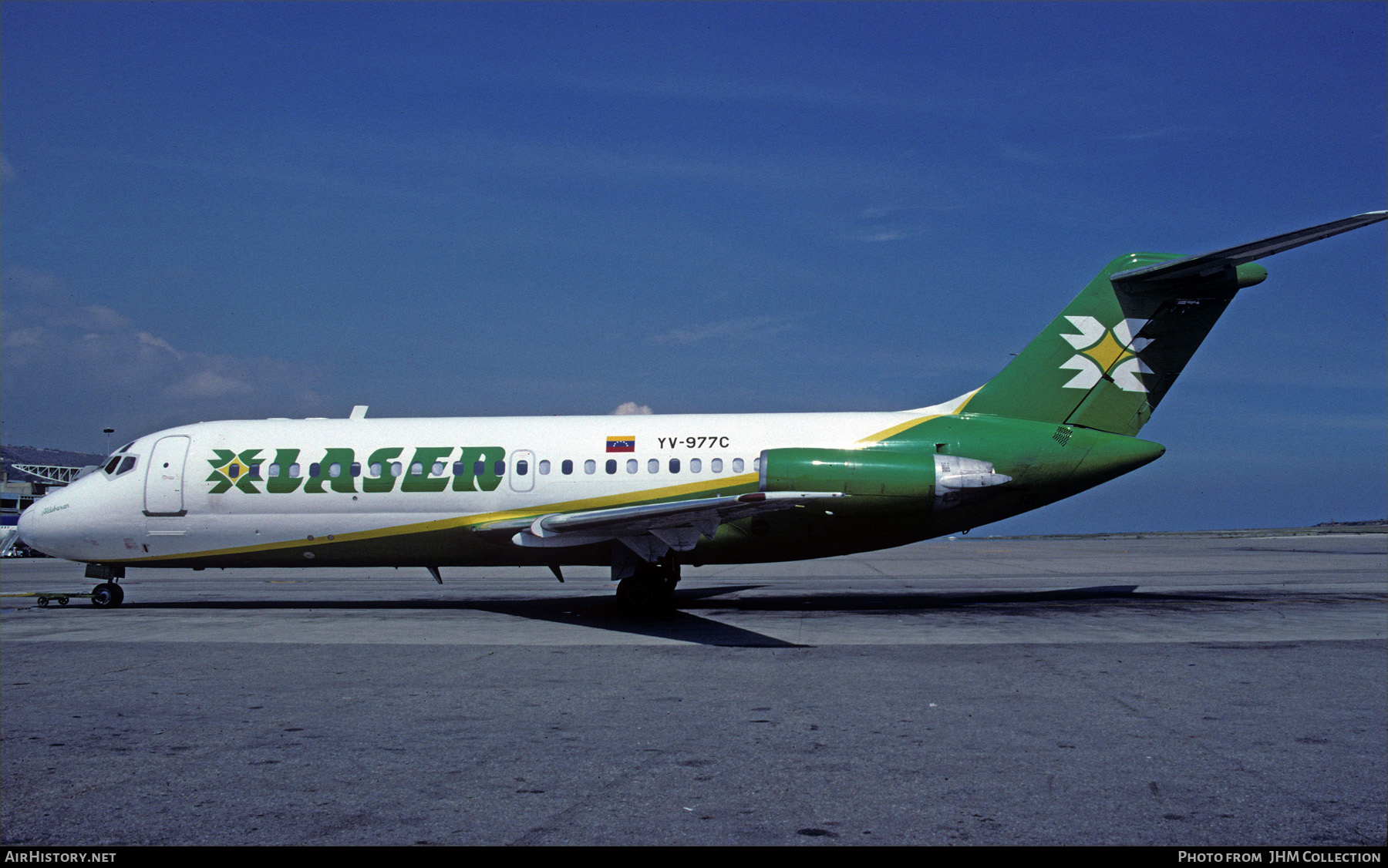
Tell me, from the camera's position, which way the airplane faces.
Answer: facing to the left of the viewer
